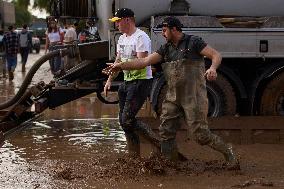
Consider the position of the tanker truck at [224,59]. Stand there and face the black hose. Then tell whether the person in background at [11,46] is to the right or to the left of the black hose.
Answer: right

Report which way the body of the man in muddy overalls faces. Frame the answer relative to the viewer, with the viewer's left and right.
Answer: facing the viewer and to the left of the viewer

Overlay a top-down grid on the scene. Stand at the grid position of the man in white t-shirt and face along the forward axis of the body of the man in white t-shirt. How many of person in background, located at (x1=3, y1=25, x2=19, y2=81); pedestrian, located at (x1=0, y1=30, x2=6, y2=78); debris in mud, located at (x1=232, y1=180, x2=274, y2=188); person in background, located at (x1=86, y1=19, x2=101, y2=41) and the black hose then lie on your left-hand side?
1

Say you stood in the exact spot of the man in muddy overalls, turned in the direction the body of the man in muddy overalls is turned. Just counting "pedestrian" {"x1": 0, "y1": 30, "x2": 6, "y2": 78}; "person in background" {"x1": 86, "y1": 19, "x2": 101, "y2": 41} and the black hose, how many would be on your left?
0

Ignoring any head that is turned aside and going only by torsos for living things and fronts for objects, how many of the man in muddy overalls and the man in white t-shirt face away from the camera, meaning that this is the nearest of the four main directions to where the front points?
0

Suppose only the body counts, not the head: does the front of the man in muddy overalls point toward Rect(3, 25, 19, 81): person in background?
no

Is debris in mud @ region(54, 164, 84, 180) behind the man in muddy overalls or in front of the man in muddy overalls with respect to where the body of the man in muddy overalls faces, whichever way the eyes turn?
in front

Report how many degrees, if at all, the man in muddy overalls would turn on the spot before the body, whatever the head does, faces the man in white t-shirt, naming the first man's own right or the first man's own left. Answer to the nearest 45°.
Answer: approximately 90° to the first man's own right

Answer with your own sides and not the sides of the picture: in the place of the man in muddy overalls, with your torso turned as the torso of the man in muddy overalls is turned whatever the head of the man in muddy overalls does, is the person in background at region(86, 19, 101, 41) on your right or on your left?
on your right

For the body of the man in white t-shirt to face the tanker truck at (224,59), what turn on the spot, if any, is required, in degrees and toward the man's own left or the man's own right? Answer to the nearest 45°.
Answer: approximately 180°
